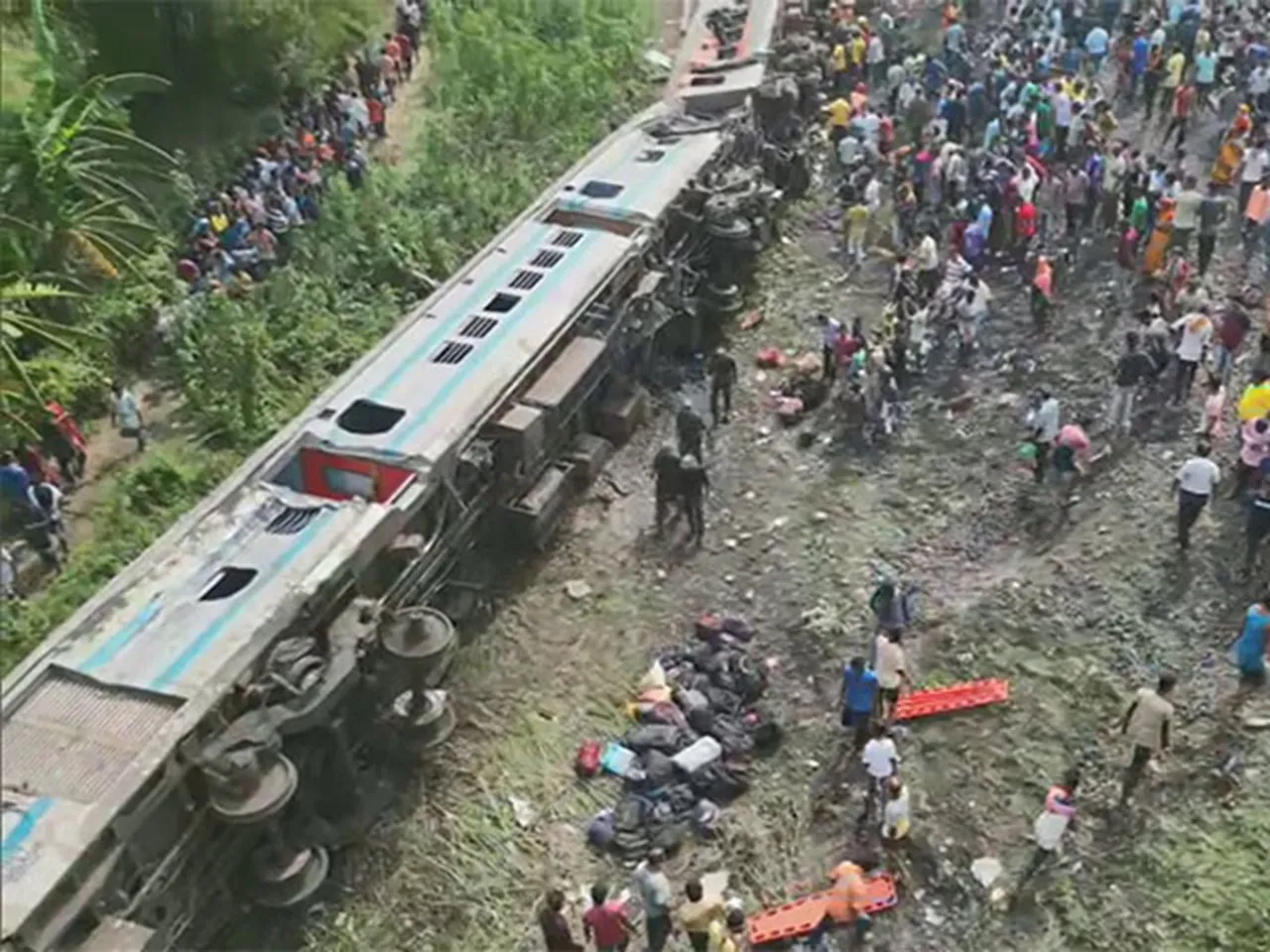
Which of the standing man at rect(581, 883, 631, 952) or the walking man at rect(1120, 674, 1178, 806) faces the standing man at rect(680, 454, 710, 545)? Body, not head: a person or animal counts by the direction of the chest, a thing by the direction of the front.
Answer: the standing man at rect(581, 883, 631, 952)

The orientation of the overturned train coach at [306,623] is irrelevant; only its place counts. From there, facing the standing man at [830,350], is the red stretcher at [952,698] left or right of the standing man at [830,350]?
right

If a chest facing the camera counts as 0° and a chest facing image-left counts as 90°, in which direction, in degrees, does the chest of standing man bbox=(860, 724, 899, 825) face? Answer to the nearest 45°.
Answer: approximately 180°

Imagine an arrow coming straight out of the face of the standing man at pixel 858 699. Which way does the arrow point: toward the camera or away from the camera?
away from the camera

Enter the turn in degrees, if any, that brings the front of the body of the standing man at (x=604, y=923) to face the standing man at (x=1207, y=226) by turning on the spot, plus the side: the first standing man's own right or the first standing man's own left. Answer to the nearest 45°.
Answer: approximately 45° to the first standing man's own right

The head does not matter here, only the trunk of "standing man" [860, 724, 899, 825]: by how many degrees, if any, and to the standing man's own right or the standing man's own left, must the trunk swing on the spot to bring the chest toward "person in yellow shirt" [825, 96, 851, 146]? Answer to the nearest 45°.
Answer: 0° — they already face them

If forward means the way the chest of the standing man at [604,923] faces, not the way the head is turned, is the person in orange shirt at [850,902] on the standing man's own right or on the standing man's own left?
on the standing man's own right

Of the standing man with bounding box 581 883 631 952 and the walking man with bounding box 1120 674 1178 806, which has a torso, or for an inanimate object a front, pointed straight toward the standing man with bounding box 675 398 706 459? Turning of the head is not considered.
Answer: the standing man with bounding box 581 883 631 952

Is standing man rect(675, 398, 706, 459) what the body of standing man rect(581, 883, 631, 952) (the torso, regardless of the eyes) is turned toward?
yes
